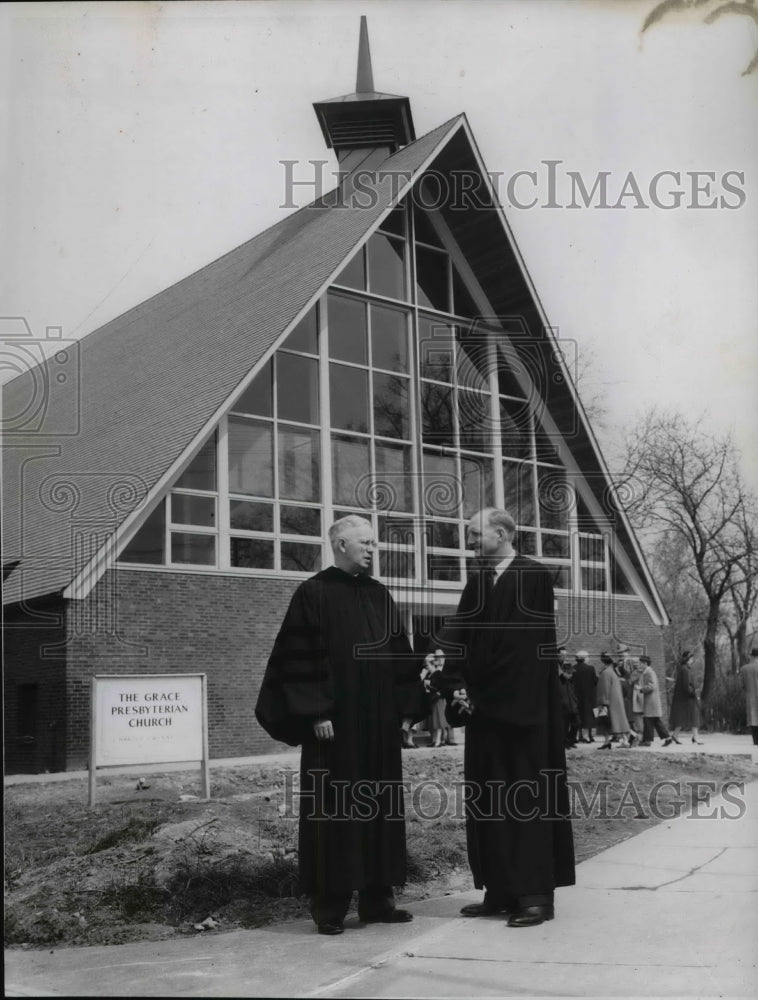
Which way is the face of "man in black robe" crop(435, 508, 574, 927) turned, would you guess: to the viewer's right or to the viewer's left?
to the viewer's left

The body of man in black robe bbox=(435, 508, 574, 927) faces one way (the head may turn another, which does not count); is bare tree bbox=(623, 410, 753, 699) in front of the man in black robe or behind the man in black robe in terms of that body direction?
behind

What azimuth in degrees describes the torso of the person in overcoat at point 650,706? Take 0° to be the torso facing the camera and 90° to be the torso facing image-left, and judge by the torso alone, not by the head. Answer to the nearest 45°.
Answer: approximately 90°

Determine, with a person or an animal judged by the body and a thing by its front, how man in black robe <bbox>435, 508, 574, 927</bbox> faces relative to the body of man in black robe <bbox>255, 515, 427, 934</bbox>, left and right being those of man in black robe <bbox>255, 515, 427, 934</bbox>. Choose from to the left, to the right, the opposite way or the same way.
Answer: to the right

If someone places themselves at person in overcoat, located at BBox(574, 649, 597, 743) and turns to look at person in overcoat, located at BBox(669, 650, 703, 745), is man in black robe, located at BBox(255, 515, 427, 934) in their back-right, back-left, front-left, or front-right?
back-right

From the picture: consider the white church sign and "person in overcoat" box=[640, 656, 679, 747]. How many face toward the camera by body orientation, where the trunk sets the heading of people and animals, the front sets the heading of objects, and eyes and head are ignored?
1

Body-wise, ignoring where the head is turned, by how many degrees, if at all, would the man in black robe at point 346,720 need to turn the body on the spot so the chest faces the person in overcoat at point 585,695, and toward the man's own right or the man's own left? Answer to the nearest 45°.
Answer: approximately 135° to the man's own left

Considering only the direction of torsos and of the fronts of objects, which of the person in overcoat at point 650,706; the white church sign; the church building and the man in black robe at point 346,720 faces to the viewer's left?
the person in overcoat

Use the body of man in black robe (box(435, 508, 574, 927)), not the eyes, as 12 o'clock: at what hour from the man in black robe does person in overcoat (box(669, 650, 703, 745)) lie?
The person in overcoat is roughly at 5 o'clock from the man in black robe.

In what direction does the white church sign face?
toward the camera
